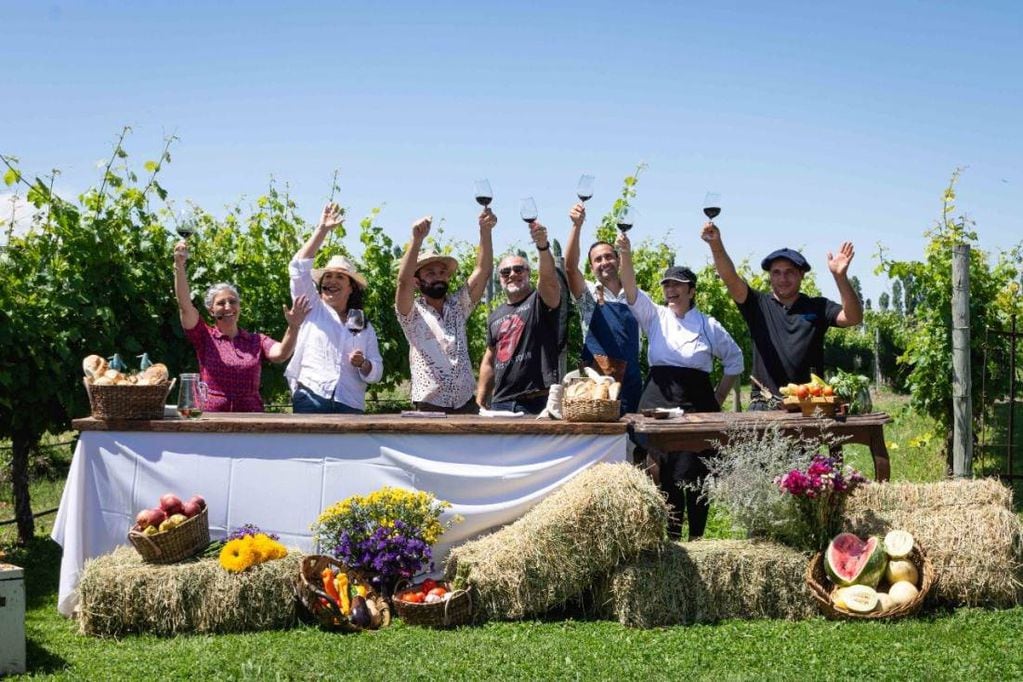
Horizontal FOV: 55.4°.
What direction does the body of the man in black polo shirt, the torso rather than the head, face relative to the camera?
toward the camera

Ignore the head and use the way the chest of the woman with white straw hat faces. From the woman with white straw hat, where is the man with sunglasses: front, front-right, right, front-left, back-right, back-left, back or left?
left

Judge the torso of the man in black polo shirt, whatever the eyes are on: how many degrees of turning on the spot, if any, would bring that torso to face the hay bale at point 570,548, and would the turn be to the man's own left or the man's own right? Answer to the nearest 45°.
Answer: approximately 45° to the man's own right

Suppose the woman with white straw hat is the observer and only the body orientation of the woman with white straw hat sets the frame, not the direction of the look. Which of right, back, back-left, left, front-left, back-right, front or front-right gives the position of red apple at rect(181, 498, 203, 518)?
front-right

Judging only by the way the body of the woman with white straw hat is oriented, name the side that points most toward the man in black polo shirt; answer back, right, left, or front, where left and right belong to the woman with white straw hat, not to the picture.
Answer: left

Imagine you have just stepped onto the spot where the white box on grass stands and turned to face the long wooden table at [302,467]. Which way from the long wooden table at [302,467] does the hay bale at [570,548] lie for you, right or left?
right

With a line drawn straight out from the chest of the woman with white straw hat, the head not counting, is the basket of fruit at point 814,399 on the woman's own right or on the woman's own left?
on the woman's own left

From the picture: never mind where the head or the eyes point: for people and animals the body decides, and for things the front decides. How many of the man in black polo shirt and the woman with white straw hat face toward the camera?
2

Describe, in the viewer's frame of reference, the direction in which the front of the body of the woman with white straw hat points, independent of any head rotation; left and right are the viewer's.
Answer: facing the viewer

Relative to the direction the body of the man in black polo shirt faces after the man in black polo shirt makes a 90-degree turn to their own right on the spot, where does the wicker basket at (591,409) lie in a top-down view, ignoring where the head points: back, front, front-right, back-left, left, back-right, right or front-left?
front-left

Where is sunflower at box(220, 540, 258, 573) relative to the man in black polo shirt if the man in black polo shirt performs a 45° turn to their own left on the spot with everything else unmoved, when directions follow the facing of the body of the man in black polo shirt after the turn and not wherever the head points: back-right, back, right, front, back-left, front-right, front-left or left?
right

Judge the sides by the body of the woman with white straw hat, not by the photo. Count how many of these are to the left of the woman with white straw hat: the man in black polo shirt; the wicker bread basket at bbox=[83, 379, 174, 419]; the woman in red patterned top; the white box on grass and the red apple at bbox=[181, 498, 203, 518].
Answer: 1
